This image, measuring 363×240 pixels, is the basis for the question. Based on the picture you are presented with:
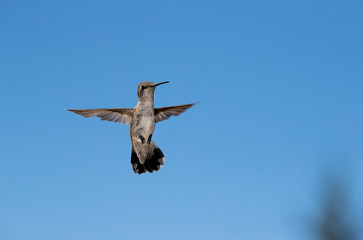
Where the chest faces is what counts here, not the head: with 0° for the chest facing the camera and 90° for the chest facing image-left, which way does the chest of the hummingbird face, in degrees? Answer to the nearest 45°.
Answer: approximately 315°
